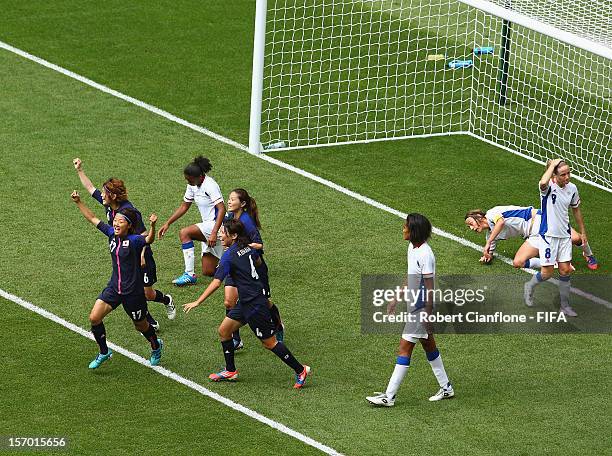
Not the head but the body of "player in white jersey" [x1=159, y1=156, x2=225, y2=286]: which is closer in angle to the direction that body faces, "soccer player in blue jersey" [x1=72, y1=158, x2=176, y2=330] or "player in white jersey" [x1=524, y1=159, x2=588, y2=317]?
the soccer player in blue jersey

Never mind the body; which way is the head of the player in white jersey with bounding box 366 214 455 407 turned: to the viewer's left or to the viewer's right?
to the viewer's left

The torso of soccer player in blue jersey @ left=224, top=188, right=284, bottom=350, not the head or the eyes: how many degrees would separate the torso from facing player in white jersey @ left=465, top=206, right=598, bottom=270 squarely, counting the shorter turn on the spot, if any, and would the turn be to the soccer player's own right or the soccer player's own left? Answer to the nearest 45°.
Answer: approximately 135° to the soccer player's own right

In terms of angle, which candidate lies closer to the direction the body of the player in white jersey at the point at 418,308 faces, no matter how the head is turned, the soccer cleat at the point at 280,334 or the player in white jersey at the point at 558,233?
the soccer cleat

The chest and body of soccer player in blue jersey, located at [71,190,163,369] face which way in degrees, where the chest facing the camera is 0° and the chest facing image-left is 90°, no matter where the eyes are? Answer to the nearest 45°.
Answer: approximately 45°

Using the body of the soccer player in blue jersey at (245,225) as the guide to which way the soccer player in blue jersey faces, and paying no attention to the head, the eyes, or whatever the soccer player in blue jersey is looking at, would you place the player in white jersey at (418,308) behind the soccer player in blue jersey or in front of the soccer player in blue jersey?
behind

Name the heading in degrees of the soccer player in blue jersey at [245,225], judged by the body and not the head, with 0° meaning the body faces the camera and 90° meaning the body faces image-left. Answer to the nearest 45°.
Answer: approximately 90°

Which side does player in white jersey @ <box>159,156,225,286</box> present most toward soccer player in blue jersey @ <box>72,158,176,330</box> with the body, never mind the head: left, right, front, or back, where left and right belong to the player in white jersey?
front

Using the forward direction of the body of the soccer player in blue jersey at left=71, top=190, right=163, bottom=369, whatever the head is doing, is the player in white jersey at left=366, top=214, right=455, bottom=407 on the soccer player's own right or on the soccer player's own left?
on the soccer player's own left

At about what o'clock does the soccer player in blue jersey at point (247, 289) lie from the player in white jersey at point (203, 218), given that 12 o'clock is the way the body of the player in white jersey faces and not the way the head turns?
The soccer player in blue jersey is roughly at 10 o'clock from the player in white jersey.
